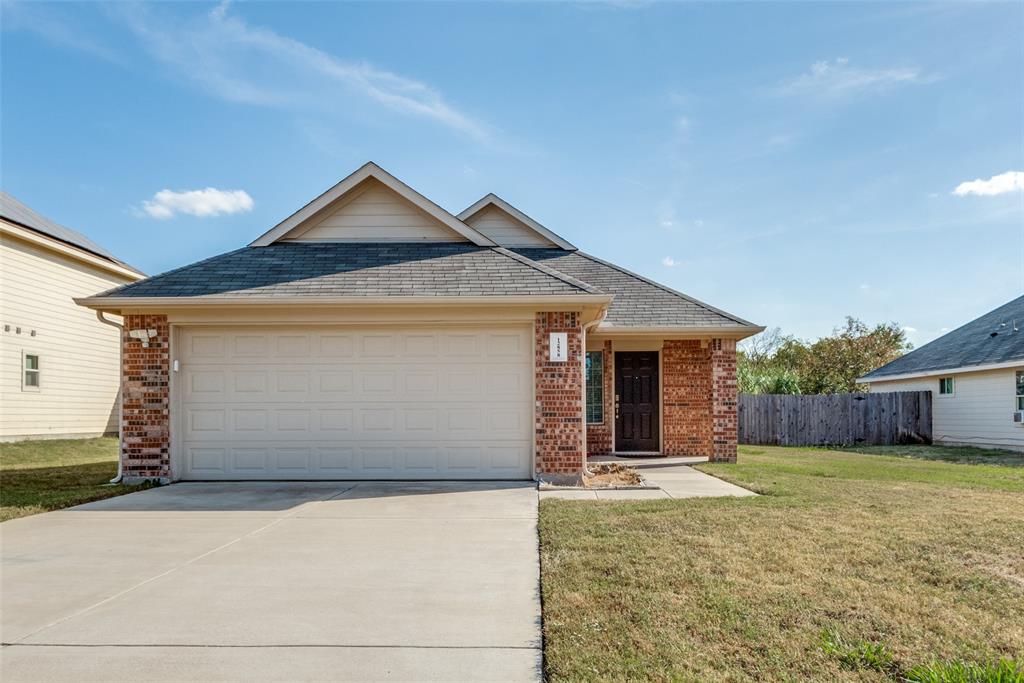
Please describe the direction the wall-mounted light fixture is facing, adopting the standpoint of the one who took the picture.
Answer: facing the viewer

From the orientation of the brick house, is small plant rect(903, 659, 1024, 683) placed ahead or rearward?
ahead

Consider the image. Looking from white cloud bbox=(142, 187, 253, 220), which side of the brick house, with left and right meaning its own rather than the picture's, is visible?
back

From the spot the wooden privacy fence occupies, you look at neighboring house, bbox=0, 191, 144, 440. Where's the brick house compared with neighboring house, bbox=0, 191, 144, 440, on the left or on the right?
left

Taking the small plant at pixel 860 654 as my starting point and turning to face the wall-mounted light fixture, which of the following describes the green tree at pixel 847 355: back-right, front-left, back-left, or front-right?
front-right

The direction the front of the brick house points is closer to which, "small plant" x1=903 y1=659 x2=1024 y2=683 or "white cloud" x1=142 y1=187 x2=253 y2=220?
the small plant

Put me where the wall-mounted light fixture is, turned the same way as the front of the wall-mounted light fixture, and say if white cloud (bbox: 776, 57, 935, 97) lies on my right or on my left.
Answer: on my left

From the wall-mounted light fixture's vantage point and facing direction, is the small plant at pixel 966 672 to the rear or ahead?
ahead
